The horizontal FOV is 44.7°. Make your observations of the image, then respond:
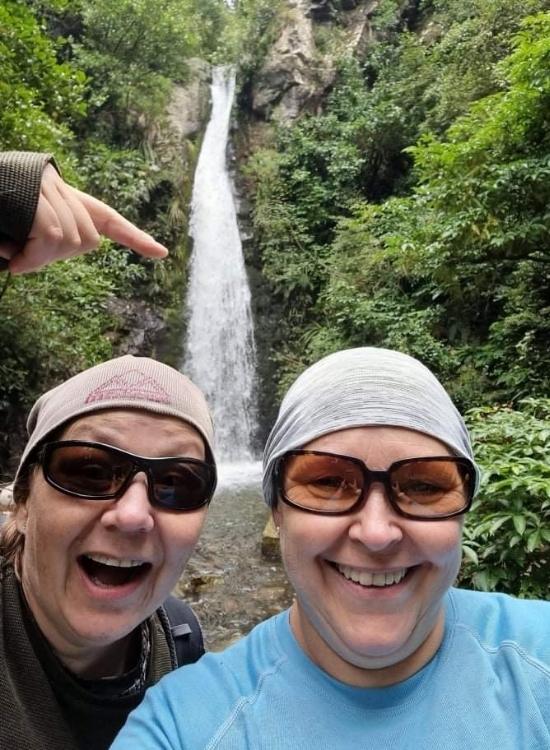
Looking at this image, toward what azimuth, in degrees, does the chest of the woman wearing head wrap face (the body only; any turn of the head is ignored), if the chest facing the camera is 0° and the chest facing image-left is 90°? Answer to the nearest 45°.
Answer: approximately 0°

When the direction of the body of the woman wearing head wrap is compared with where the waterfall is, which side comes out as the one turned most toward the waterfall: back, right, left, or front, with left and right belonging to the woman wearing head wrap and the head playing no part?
back

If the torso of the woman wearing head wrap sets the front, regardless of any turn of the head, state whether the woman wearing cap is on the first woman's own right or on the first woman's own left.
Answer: on the first woman's own right

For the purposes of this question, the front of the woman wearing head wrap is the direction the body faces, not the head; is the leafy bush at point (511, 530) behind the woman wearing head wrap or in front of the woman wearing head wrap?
behind

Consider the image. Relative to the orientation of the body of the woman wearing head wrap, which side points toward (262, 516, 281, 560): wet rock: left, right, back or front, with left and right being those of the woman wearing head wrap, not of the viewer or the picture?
back

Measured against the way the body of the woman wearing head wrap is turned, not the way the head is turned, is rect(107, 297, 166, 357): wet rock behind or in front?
behind
